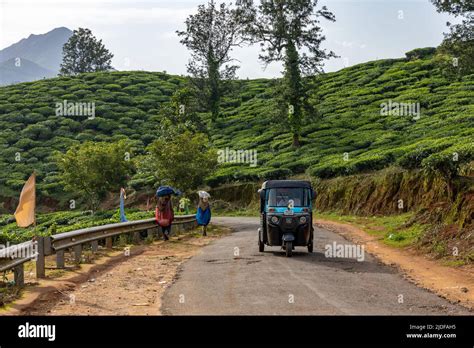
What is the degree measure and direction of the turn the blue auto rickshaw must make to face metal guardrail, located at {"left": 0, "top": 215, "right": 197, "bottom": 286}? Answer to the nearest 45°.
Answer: approximately 45° to its right

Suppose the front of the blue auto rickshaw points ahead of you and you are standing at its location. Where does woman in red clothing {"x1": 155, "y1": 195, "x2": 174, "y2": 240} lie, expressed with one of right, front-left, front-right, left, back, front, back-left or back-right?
back-right

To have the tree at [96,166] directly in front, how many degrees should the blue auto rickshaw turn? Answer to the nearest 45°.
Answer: approximately 135° to its right

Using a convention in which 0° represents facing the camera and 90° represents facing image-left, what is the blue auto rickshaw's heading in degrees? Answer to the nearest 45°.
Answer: approximately 0°

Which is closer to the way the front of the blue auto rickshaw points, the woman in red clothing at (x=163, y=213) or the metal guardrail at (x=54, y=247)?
the metal guardrail
